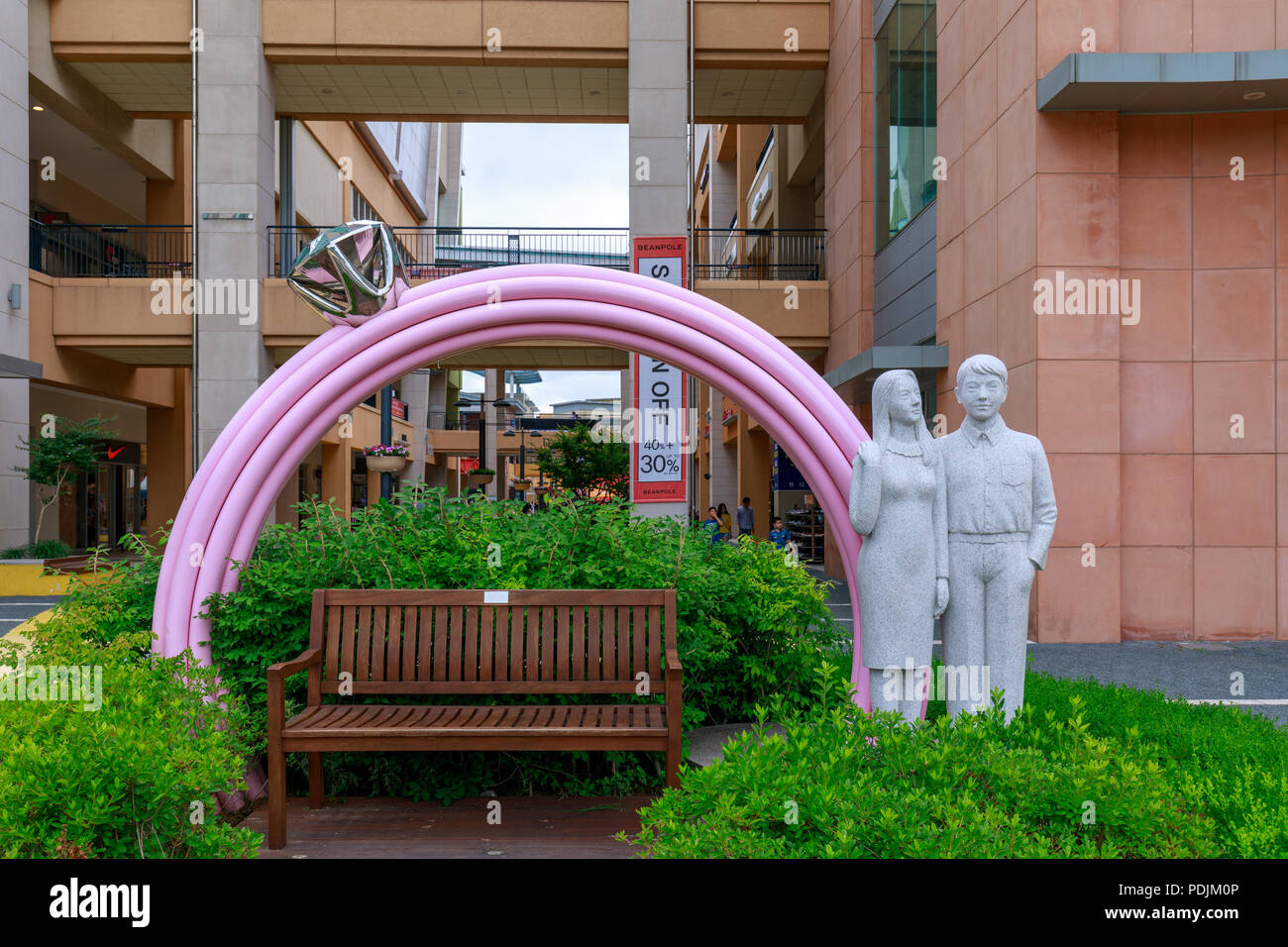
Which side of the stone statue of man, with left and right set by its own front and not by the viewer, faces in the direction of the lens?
front

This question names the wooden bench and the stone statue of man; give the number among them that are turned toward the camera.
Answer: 2

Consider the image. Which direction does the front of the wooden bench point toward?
toward the camera

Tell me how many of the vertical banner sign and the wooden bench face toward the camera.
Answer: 2

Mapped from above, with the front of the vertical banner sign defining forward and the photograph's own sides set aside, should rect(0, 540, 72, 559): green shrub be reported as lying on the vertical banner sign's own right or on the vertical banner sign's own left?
on the vertical banner sign's own right

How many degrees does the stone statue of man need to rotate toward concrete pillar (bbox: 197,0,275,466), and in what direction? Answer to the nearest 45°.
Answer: approximately 135° to its right

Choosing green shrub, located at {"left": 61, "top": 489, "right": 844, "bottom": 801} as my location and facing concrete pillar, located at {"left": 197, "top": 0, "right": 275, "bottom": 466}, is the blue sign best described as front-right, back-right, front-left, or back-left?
front-right

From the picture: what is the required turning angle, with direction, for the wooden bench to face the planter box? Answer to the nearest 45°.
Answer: approximately 180°

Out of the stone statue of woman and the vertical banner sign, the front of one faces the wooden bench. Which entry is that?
the vertical banner sign

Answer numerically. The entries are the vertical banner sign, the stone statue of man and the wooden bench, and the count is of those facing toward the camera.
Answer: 3

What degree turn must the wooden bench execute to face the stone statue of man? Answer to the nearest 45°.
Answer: approximately 90° to its left

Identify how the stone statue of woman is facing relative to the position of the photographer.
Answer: facing the viewer and to the right of the viewer
